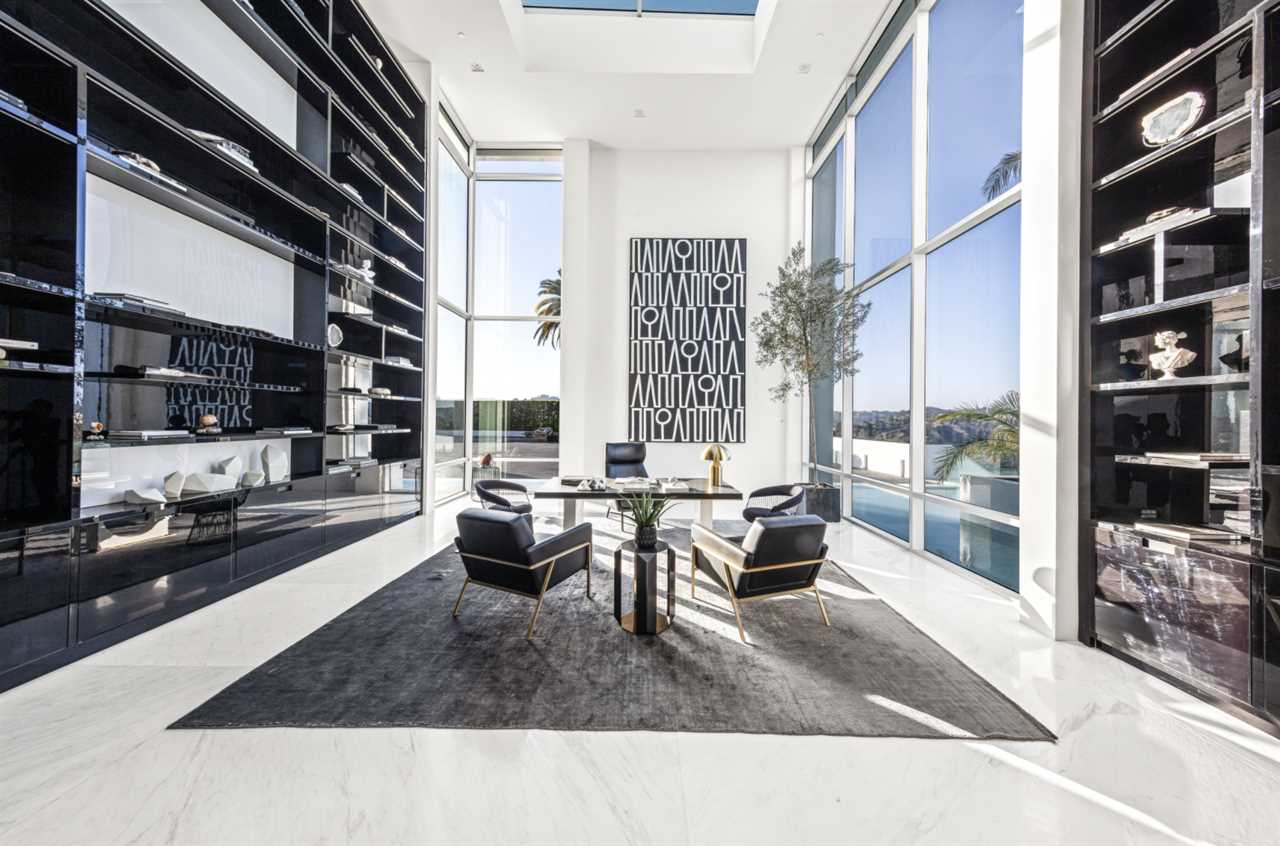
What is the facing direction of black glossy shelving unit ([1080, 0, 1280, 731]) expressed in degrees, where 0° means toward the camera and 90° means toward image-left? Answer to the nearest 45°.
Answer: approximately 45°

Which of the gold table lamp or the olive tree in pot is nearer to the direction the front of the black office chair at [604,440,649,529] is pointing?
the gold table lamp

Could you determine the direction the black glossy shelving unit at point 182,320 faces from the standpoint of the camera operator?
facing the viewer and to the right of the viewer

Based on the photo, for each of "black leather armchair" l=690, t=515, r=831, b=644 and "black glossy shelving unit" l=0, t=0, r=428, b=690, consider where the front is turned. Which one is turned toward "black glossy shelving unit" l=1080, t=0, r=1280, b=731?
"black glossy shelving unit" l=0, t=0, r=428, b=690

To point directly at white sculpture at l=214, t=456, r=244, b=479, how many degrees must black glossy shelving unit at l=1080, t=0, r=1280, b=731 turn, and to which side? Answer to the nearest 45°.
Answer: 0° — it already faces it

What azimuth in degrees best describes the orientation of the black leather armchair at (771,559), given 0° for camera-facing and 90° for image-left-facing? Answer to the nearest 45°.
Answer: approximately 135°

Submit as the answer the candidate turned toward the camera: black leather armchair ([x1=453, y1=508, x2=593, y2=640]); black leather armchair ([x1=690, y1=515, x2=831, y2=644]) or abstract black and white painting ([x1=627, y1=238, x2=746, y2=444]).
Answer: the abstract black and white painting

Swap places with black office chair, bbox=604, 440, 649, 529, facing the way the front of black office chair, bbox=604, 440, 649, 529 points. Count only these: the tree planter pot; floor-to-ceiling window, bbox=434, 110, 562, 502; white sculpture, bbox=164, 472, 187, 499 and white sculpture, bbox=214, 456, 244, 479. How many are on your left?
1

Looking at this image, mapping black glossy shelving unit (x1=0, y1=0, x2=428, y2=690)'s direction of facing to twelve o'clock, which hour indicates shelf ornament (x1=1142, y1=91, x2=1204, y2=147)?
The shelf ornament is roughly at 12 o'clock from the black glossy shelving unit.

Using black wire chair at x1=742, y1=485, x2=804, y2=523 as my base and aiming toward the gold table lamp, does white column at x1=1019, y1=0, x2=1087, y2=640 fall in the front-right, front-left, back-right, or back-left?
back-left

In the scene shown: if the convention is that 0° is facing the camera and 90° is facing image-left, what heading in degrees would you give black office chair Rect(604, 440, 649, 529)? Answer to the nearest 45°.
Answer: approximately 0°

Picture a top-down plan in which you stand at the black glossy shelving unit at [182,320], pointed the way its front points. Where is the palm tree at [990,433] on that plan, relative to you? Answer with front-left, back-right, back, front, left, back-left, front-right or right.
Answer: front

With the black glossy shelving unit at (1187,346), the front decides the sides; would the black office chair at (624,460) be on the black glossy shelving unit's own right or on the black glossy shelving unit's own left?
on the black glossy shelving unit's own right
